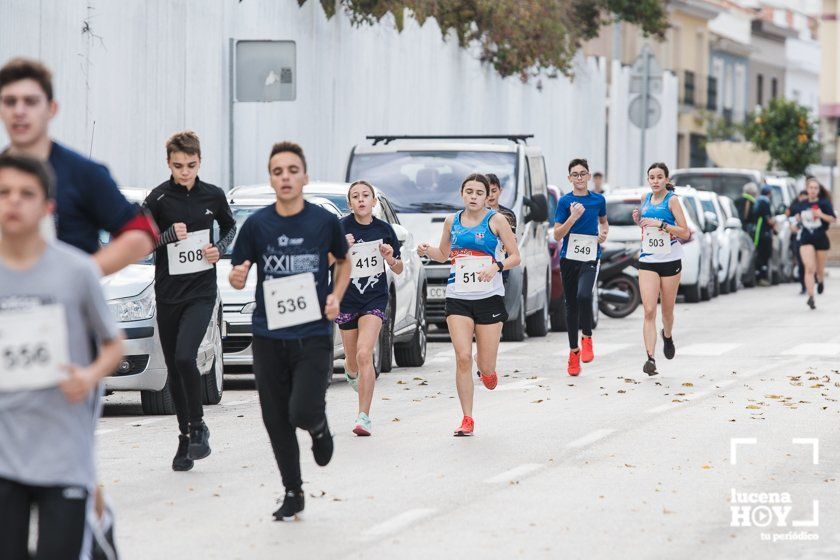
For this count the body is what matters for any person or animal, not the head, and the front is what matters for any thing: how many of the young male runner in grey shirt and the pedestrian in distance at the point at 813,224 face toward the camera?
2

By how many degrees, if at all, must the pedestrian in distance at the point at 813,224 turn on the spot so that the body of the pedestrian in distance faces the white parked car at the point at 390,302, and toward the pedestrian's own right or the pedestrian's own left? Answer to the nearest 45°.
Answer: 0° — they already face it

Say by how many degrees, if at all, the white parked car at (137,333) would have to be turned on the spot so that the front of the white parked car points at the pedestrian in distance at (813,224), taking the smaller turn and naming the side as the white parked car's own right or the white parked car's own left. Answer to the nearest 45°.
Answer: approximately 180°

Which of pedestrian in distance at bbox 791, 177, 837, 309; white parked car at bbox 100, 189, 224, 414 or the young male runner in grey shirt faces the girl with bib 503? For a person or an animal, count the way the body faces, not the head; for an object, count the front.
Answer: the pedestrian in distance

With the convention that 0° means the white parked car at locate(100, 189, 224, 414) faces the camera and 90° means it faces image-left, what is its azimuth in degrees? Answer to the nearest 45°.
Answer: approximately 45°

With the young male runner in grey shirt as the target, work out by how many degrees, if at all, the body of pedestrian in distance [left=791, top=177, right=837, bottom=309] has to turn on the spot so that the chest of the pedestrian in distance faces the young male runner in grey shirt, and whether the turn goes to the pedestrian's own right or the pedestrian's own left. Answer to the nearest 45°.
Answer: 0° — they already face them

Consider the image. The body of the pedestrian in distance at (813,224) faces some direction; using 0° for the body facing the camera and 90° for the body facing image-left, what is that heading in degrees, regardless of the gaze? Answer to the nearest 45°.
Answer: approximately 0°

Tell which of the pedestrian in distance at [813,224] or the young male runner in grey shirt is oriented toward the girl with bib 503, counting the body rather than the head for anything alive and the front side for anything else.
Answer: the pedestrian in distance

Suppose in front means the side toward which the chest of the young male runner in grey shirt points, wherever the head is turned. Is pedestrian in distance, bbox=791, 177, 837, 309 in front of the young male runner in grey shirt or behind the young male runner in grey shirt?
behind

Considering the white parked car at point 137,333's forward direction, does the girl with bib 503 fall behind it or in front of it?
behind

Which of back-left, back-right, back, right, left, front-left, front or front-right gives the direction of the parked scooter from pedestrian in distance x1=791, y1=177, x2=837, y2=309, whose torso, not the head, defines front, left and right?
front-right

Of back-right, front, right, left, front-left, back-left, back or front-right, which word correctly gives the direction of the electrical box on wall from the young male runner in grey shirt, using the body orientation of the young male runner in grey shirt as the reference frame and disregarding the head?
back
